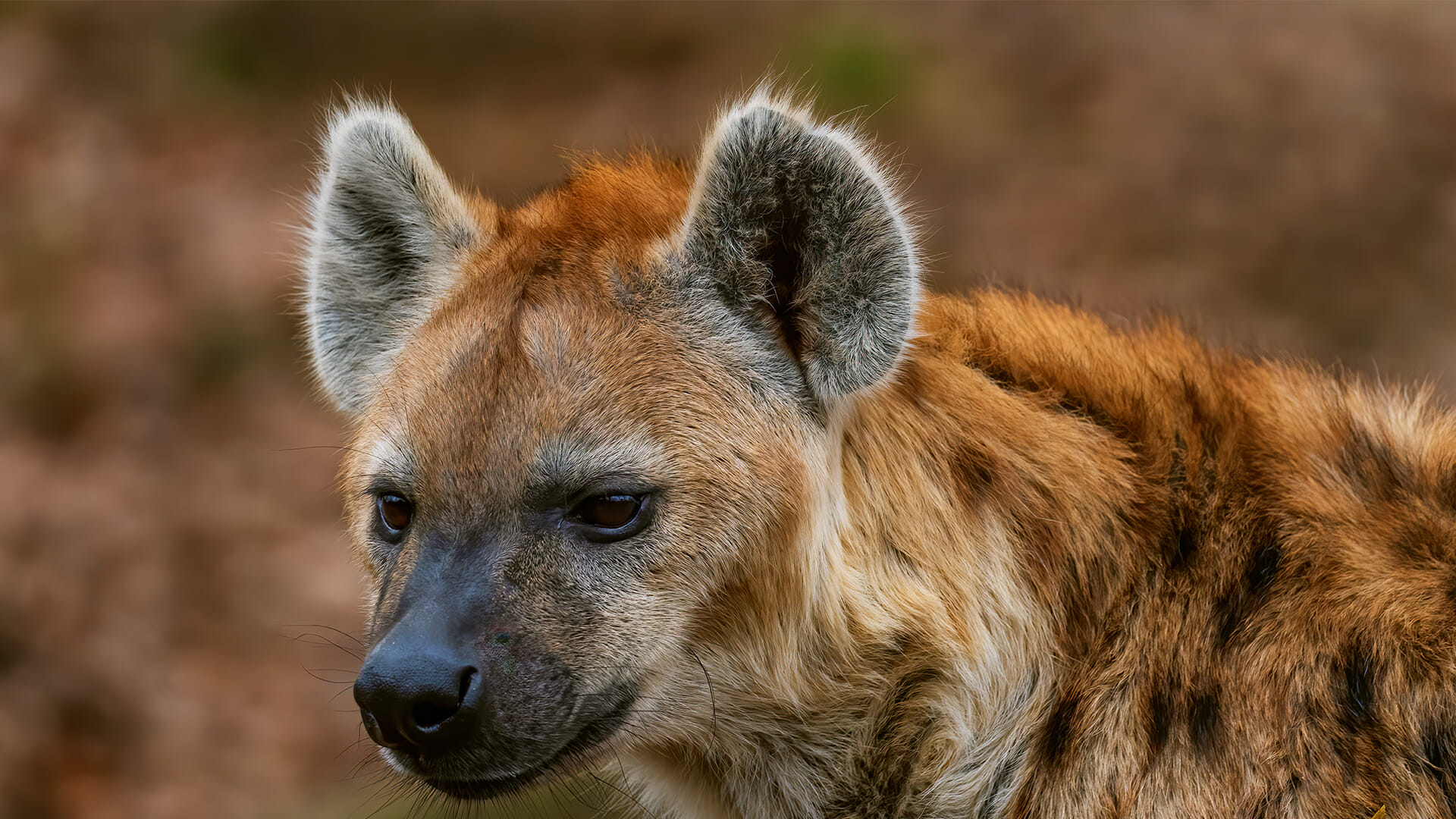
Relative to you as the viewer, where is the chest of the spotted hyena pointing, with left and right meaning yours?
facing the viewer and to the left of the viewer
